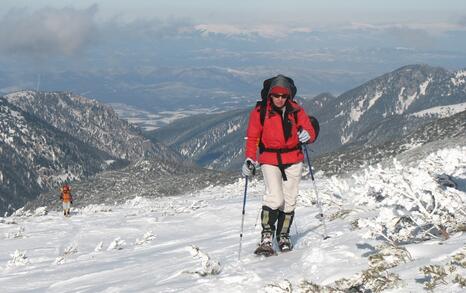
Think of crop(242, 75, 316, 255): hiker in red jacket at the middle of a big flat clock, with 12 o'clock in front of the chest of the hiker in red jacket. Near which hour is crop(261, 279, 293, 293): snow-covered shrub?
The snow-covered shrub is roughly at 12 o'clock from the hiker in red jacket.

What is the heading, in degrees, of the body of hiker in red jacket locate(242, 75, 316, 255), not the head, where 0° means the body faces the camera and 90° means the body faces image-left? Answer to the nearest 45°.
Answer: approximately 0°

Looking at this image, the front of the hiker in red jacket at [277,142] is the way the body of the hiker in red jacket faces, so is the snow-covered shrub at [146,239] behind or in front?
behind

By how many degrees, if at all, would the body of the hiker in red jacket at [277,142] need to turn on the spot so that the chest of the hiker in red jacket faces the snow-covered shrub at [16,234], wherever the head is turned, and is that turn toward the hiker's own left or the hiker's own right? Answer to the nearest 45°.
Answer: approximately 135° to the hiker's own right
